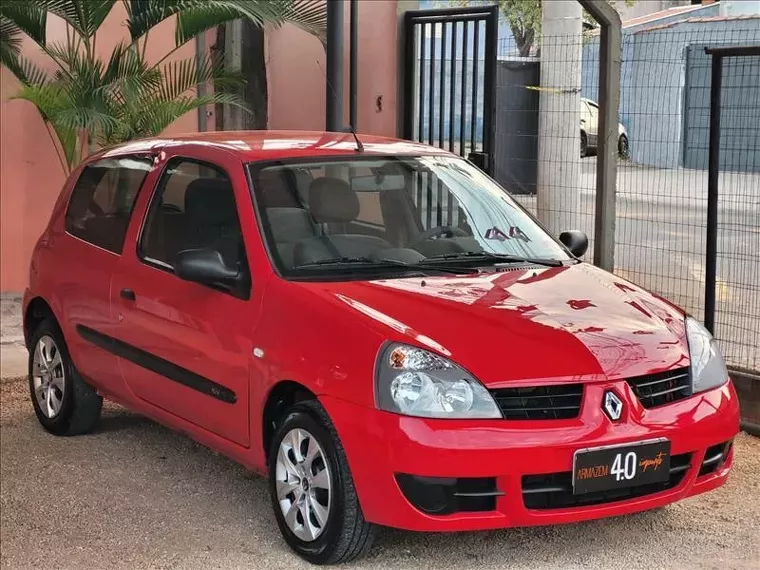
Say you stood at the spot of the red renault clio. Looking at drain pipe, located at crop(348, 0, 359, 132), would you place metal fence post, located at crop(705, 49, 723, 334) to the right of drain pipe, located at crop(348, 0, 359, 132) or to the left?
right

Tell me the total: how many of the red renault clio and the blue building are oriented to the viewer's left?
0

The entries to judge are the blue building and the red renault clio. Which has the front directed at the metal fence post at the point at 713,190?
the blue building

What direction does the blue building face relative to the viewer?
toward the camera

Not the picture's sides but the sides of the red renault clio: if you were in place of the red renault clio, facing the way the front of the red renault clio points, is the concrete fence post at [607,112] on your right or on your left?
on your left

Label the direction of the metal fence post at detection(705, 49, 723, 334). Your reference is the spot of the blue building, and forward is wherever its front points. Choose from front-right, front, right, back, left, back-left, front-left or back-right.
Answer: front

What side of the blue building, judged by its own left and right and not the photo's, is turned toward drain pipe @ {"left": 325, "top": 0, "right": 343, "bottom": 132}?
front

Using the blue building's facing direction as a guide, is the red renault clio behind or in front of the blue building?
in front

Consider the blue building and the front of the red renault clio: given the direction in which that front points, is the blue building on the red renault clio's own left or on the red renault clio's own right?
on the red renault clio's own left

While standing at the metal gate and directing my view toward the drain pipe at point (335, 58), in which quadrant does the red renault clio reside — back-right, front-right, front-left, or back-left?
front-left

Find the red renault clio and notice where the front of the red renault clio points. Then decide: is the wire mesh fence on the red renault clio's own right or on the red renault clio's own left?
on the red renault clio's own left

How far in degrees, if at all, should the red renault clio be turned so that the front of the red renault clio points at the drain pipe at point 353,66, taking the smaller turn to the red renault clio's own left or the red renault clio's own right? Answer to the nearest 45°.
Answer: approximately 135° to the red renault clio's own left

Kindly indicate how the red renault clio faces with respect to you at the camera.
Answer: facing the viewer and to the right of the viewer

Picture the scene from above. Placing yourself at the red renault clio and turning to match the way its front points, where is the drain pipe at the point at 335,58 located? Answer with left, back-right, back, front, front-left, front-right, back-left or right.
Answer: back-left

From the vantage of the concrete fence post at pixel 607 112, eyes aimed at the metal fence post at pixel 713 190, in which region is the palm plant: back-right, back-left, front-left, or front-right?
back-right
